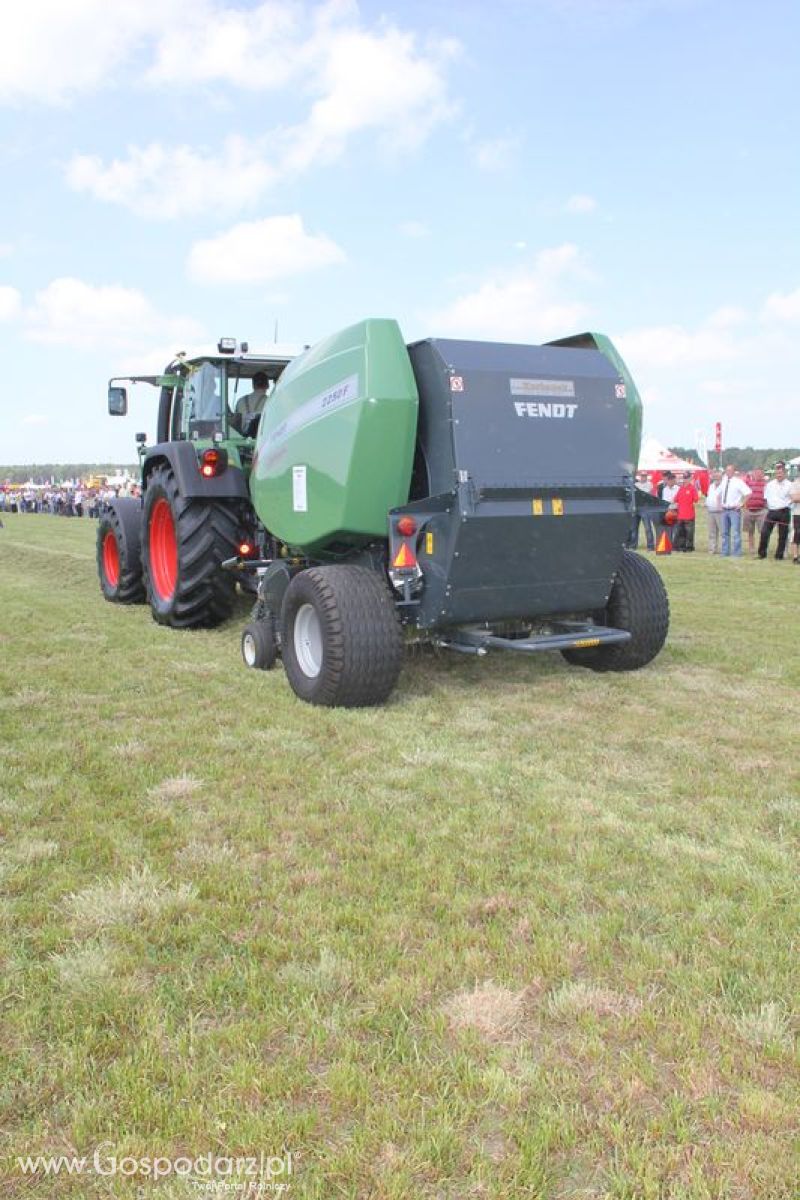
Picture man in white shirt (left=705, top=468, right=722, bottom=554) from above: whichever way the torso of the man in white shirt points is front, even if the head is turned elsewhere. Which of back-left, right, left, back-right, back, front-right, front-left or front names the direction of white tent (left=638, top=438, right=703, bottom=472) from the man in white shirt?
back

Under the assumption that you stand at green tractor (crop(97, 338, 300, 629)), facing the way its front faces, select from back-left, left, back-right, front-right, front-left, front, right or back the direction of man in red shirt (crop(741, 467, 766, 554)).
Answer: right

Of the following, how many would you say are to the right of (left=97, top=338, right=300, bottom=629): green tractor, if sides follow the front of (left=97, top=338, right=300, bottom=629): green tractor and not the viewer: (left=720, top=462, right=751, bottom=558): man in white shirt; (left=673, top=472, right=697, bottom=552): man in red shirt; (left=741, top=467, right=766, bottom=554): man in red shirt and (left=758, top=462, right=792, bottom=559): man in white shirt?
4

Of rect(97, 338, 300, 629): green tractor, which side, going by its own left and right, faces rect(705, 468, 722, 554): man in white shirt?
right

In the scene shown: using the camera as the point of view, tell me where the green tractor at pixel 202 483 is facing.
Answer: facing away from the viewer and to the left of the viewer

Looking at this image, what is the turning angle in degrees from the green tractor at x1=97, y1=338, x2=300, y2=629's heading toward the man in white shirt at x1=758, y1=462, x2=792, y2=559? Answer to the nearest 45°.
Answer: approximately 90° to its right

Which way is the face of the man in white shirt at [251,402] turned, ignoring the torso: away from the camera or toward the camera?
away from the camera

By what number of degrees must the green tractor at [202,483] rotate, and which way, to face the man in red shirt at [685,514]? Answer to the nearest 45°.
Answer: approximately 90° to its right

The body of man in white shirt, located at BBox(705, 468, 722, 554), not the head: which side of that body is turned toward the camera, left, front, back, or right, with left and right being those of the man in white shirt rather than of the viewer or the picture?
front

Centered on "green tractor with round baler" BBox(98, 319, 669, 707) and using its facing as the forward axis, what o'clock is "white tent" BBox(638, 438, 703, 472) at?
The white tent is roughly at 2 o'clock from the green tractor with round baler.
